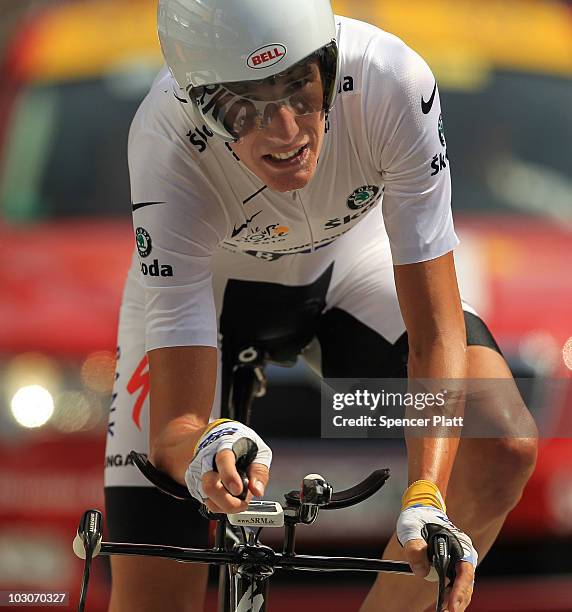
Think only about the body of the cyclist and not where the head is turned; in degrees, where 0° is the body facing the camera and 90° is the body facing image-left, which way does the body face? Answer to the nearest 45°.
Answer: approximately 0°
